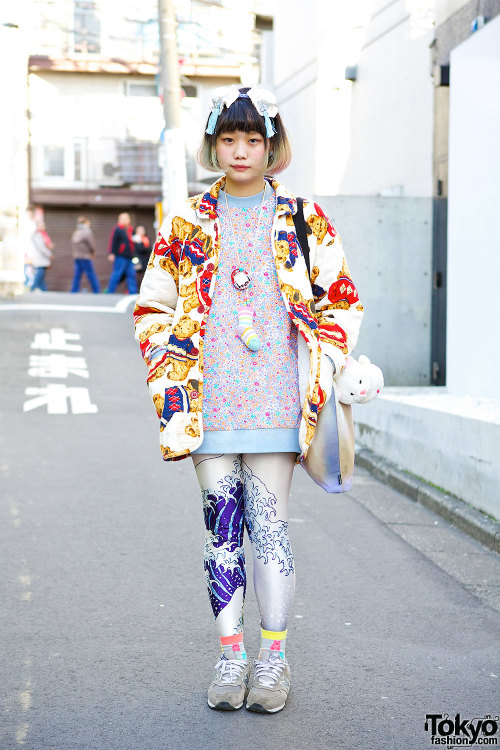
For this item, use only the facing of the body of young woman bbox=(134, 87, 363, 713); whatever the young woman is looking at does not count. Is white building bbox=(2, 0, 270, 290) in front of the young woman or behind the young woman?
behind

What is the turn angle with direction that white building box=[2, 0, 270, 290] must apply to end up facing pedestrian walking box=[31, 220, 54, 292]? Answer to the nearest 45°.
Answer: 0° — it already faces them

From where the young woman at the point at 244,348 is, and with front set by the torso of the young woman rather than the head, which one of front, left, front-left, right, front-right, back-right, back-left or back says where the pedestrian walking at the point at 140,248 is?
back

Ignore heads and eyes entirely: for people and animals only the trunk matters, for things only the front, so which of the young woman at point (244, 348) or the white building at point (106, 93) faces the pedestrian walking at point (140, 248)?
the white building

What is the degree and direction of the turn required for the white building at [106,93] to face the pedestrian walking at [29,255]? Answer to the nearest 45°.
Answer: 0° — it already faces them

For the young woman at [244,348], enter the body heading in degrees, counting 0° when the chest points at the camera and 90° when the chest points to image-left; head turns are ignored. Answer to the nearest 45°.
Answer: approximately 0°

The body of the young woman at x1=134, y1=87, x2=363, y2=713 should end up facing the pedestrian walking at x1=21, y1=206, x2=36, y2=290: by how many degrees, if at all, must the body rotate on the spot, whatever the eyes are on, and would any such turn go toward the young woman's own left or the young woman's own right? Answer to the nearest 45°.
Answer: approximately 180°

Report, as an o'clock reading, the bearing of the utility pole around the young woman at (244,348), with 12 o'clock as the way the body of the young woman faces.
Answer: The utility pole is roughly at 6 o'clock from the young woman.
